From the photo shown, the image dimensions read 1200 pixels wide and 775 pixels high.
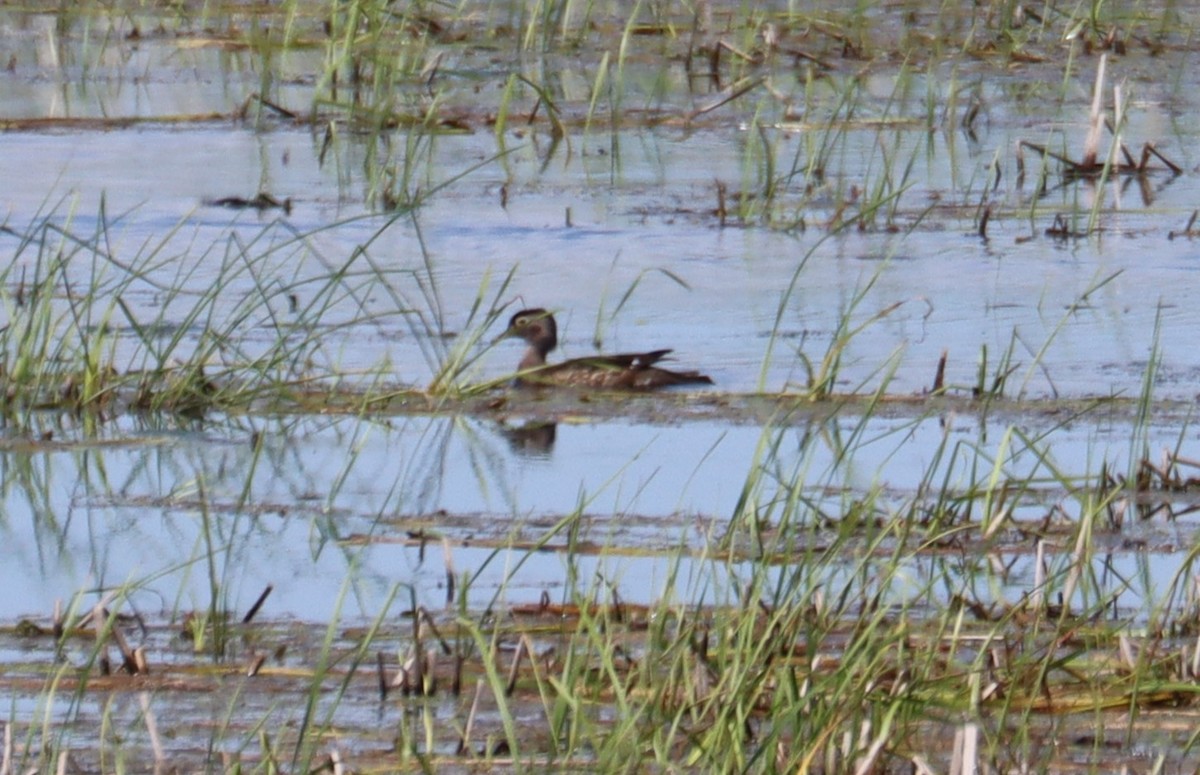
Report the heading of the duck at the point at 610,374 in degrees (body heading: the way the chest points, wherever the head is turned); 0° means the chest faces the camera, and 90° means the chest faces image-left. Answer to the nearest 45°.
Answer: approximately 90°

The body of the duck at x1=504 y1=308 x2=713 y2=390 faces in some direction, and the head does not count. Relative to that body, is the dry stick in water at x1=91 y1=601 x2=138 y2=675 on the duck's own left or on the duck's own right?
on the duck's own left

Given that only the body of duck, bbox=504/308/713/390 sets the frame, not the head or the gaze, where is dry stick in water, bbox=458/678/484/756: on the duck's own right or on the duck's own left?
on the duck's own left

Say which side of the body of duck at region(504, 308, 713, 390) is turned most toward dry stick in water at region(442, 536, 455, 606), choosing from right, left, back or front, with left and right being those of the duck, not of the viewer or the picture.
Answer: left

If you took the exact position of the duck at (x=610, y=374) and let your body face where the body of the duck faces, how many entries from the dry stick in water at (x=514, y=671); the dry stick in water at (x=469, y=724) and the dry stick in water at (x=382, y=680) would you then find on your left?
3

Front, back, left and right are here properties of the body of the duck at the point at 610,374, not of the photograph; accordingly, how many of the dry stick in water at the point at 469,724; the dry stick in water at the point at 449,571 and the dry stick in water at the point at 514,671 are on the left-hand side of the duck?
3

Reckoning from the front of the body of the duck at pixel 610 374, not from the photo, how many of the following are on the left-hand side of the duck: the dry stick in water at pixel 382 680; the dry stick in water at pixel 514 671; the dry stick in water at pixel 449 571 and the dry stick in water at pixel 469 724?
4

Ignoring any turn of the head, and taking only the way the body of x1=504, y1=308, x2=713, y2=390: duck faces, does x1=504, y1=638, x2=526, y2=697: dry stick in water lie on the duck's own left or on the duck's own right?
on the duck's own left

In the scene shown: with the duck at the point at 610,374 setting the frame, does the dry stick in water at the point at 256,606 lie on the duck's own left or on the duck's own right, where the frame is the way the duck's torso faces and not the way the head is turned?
on the duck's own left

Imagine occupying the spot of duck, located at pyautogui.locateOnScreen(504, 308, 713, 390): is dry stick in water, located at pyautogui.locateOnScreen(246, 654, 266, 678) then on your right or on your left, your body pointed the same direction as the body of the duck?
on your left

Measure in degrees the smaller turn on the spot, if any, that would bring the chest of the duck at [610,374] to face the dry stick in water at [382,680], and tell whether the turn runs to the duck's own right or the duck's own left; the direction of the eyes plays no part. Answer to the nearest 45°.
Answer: approximately 90° to the duck's own left
